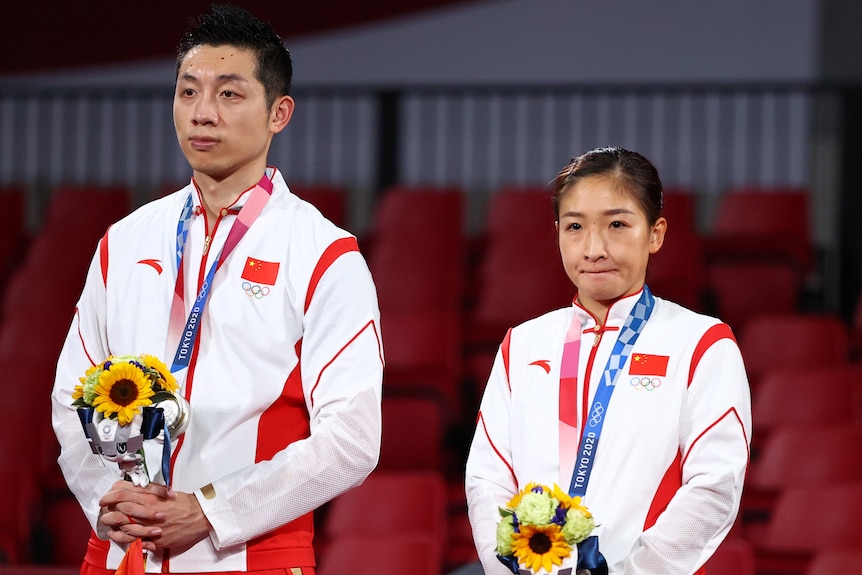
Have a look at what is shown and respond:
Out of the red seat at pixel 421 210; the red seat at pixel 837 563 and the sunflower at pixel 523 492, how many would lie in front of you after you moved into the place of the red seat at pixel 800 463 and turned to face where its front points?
2

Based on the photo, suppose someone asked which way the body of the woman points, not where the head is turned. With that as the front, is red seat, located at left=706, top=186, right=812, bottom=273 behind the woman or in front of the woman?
behind

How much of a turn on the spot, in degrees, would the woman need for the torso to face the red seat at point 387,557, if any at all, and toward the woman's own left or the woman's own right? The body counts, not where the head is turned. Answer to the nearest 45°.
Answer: approximately 135° to the woman's own right

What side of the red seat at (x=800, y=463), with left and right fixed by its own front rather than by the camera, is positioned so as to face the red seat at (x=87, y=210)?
right

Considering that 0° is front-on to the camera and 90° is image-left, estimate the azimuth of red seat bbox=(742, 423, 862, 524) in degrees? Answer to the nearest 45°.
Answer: approximately 0°

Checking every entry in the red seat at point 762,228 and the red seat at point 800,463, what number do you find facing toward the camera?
2

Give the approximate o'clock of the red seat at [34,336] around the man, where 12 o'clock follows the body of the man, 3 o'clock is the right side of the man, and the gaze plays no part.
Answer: The red seat is roughly at 4 o'clock from the man.

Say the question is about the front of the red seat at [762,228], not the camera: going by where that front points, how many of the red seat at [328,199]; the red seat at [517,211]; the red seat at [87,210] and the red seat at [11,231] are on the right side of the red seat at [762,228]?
4

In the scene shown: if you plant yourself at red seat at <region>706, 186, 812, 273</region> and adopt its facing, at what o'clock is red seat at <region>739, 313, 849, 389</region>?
red seat at <region>739, 313, 849, 389</region> is roughly at 12 o'clock from red seat at <region>706, 186, 812, 273</region>.

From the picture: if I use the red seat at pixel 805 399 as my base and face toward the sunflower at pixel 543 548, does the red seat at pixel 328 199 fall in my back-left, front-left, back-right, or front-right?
back-right

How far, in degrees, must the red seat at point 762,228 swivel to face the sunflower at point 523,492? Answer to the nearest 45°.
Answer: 0° — it already faces it

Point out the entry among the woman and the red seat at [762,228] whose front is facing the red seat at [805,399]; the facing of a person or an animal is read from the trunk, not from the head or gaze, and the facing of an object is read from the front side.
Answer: the red seat at [762,228]
